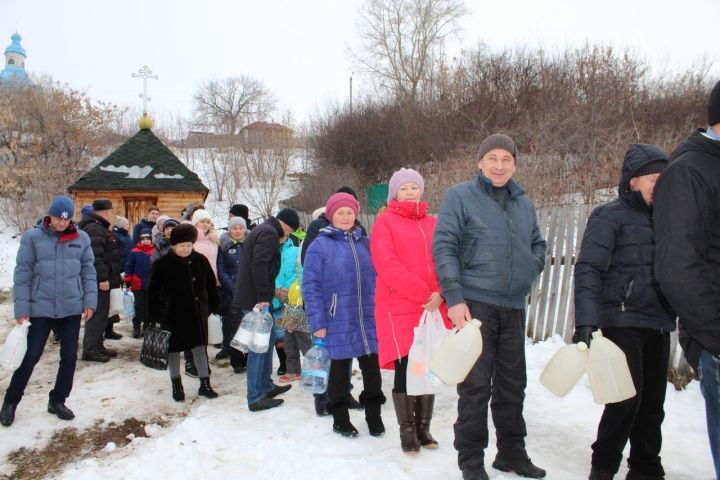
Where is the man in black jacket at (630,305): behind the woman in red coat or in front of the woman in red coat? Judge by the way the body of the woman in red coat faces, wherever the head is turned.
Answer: in front

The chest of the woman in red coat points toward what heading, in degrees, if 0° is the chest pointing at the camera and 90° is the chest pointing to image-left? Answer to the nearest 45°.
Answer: approximately 315°

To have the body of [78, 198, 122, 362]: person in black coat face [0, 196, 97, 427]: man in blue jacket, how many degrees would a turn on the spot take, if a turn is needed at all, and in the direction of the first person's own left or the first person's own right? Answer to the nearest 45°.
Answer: approximately 90° to the first person's own right

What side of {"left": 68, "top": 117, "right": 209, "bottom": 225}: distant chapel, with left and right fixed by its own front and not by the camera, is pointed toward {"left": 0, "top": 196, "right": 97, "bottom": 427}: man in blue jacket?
front

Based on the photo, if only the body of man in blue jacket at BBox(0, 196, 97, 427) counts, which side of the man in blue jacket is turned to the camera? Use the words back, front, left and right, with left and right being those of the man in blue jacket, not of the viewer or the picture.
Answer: front

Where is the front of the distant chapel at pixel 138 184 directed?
toward the camera

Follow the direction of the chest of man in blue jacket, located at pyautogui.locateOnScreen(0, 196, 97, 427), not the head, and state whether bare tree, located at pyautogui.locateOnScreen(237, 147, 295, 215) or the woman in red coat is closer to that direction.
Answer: the woman in red coat
